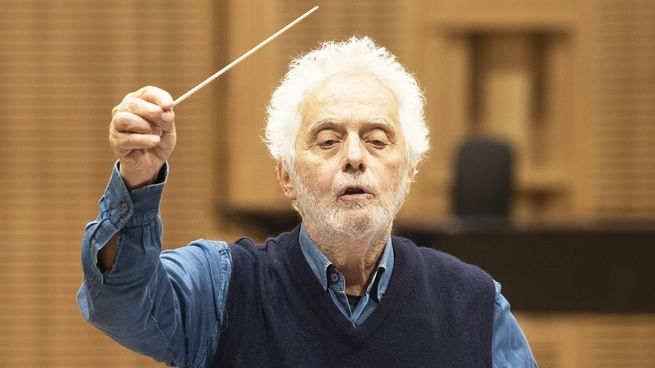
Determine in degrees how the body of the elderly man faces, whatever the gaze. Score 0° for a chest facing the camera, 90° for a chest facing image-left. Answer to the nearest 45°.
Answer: approximately 0°
